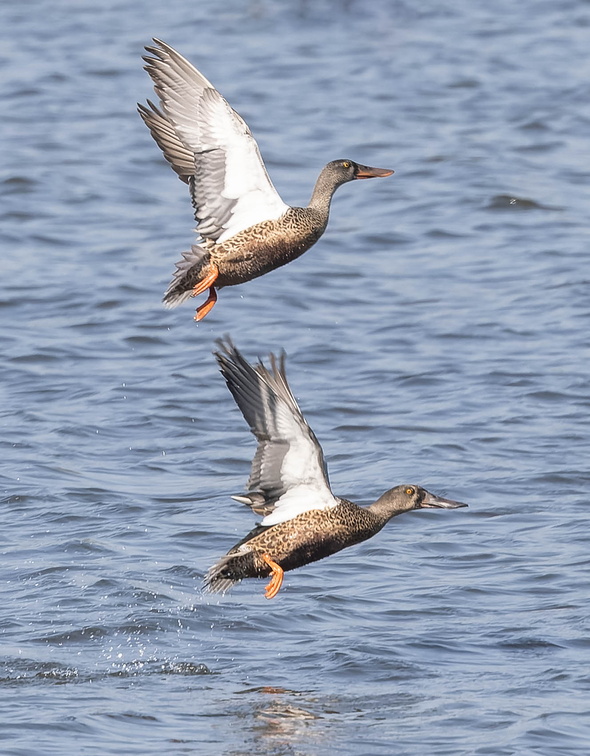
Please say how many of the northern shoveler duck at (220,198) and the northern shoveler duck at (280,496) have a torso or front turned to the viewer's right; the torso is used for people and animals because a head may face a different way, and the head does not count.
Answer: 2

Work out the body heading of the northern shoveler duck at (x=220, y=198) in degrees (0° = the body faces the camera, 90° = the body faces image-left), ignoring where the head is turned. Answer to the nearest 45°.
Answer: approximately 270°

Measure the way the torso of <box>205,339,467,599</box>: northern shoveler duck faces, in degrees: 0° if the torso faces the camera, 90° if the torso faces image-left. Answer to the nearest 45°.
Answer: approximately 270°
